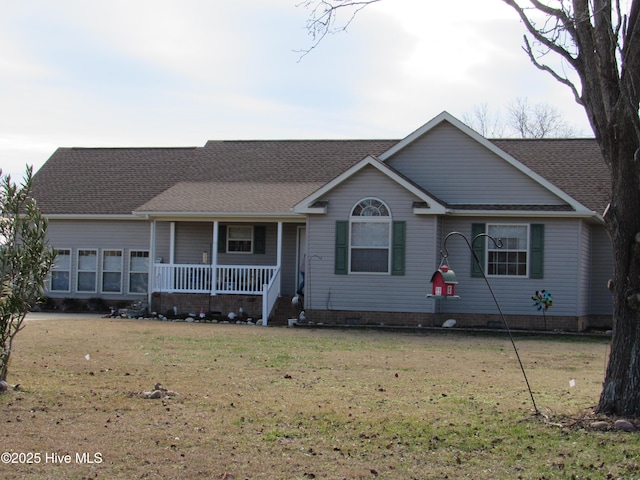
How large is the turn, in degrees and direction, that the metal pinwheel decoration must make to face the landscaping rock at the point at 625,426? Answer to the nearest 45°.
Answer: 0° — it already faces it

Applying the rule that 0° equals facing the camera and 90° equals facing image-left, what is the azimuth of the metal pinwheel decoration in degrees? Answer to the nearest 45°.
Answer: approximately 0°

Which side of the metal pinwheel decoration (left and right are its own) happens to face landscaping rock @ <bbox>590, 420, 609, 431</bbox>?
front
